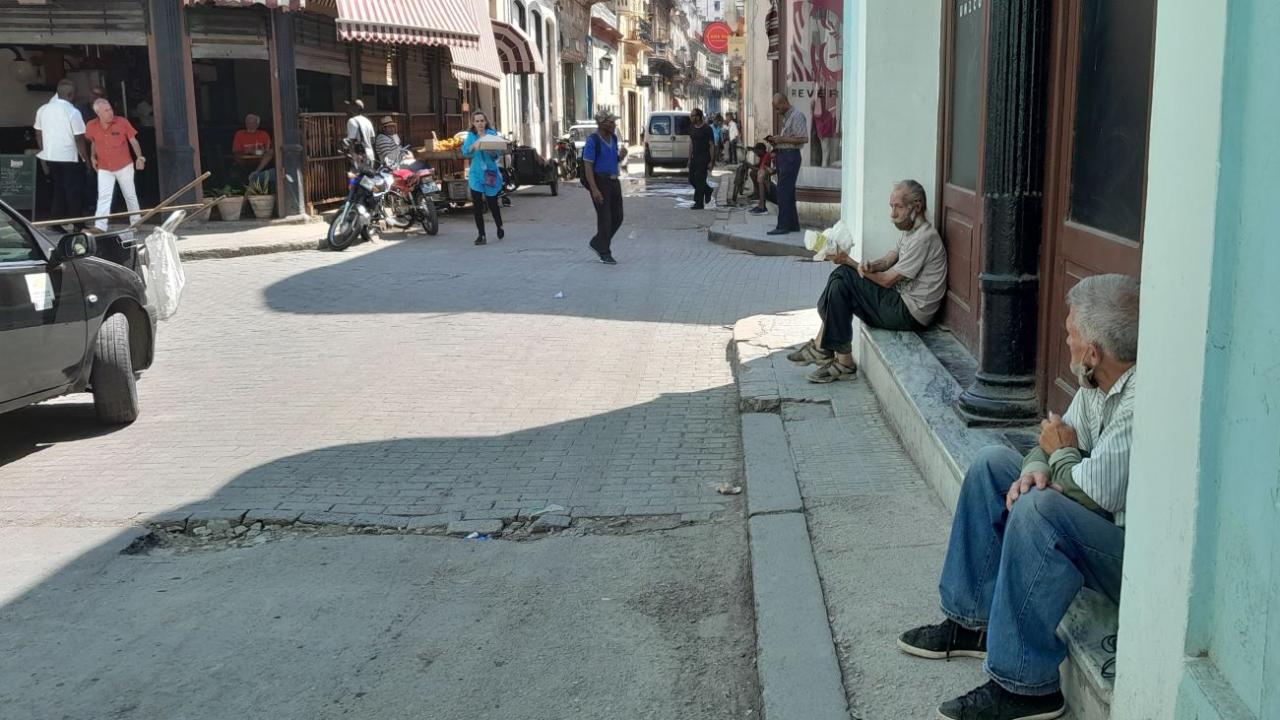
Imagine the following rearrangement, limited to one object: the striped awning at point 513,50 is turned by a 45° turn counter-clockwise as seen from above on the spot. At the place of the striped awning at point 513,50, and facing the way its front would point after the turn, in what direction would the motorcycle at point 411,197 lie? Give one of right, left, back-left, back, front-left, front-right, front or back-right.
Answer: back-right

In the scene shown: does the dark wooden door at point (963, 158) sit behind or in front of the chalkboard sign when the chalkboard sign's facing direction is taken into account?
in front

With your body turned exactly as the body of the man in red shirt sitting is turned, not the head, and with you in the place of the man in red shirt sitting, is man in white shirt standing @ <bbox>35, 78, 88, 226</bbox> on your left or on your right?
on your right

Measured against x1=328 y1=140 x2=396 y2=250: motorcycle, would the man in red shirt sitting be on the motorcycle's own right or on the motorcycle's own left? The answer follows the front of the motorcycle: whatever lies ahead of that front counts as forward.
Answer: on the motorcycle's own right

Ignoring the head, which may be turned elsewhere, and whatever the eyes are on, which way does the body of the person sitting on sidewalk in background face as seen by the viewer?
to the viewer's left

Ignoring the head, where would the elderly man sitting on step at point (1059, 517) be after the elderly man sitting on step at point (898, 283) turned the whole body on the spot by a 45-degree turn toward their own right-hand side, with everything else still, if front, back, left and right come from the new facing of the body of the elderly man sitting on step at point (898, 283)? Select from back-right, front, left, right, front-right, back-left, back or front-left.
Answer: back-left

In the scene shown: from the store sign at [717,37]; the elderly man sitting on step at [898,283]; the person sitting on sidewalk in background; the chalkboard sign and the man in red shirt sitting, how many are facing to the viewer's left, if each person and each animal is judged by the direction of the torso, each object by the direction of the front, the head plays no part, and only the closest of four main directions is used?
2

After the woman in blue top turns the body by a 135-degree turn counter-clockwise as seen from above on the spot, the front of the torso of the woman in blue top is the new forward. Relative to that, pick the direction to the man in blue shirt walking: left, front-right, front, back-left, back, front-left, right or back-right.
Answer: right

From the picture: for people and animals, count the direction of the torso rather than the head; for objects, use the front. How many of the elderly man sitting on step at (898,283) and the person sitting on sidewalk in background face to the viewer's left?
2

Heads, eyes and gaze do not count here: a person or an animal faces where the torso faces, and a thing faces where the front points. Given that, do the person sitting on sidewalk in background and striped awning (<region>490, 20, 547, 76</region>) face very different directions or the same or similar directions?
very different directions
